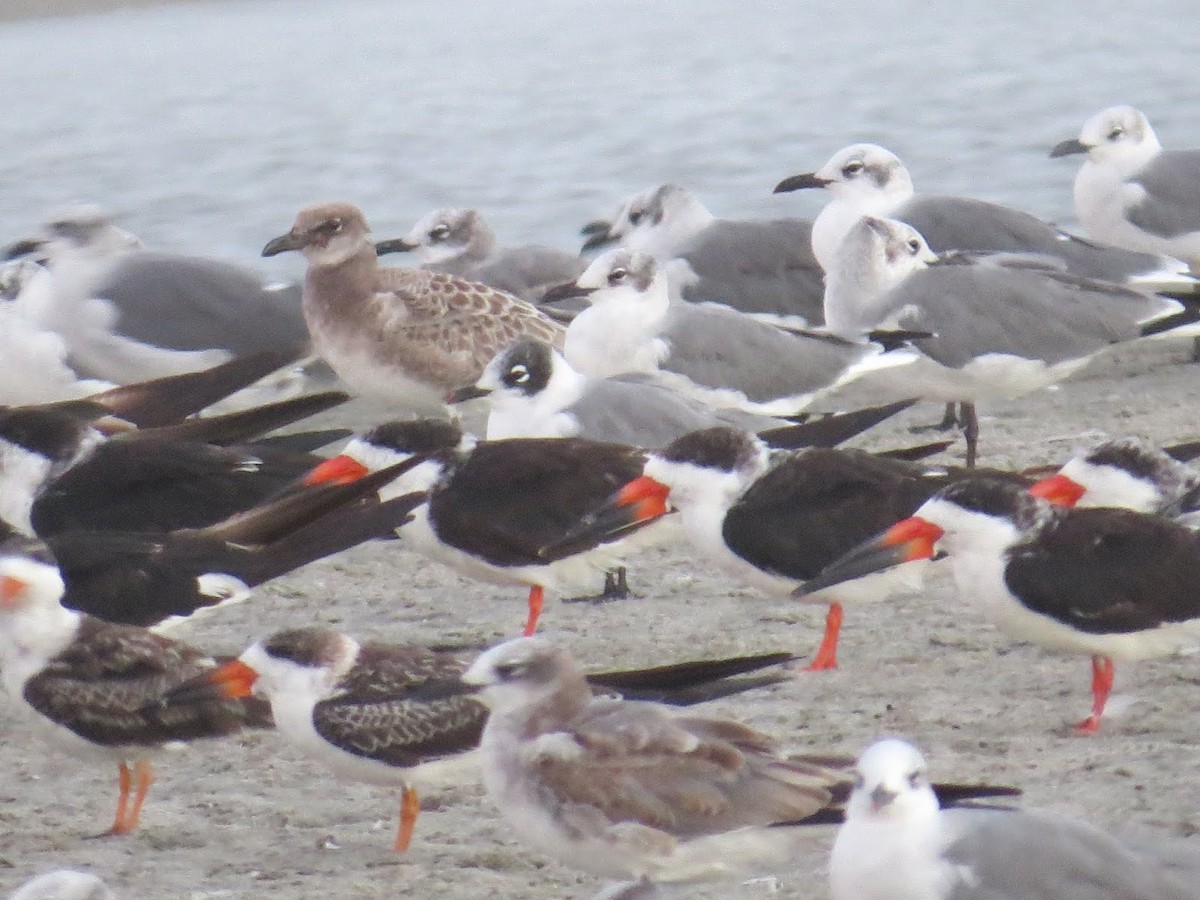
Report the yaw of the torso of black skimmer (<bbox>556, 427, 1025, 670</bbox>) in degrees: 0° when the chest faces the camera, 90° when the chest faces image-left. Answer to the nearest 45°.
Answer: approximately 90°

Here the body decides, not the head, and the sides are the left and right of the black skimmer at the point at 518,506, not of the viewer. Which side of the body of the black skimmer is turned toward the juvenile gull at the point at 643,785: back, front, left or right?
left

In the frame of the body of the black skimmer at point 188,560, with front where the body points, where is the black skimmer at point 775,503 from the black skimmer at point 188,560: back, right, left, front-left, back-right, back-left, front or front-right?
back

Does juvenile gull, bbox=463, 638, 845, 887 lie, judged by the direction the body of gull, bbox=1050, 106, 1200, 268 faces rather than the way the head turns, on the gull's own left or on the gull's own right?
on the gull's own left

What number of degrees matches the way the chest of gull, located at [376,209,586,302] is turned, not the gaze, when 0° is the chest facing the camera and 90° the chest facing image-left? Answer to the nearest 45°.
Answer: approximately 90°

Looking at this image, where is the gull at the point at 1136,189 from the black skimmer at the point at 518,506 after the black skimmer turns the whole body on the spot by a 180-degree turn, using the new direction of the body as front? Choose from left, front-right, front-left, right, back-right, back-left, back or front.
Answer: front-left

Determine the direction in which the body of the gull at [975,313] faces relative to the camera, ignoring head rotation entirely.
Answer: to the viewer's left

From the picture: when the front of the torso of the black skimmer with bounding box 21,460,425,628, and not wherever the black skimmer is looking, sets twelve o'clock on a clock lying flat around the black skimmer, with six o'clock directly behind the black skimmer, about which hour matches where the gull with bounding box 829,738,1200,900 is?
The gull is roughly at 8 o'clock from the black skimmer.

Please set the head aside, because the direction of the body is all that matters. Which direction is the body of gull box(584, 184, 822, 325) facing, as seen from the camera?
to the viewer's left

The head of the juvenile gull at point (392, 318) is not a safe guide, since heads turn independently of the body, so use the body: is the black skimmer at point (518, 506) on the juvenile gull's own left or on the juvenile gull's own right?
on the juvenile gull's own left

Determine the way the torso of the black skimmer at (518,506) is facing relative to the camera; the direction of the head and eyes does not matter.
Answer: to the viewer's left

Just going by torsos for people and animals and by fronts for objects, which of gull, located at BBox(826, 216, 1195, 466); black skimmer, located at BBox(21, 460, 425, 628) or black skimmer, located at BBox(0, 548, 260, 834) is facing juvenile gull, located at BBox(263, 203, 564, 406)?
the gull

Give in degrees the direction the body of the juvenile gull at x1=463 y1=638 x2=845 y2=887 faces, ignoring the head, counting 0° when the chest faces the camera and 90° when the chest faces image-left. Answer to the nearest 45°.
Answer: approximately 90°
